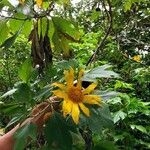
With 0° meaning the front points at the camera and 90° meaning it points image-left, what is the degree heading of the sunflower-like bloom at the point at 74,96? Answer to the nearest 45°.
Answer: approximately 0°
